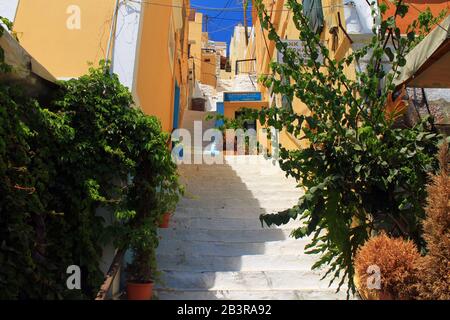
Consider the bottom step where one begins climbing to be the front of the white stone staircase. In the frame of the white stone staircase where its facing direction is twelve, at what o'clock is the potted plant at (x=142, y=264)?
The potted plant is roughly at 1 o'clock from the white stone staircase.

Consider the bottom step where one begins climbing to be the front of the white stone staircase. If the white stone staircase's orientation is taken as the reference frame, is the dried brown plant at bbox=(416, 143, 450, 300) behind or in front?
in front

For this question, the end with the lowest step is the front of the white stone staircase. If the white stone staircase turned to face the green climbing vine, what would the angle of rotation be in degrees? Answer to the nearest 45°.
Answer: approximately 45° to its right

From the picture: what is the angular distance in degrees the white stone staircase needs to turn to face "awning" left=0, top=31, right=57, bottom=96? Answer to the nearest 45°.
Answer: approximately 45° to its right

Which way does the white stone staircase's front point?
toward the camera

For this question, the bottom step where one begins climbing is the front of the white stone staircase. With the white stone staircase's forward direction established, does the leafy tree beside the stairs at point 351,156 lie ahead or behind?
ahead

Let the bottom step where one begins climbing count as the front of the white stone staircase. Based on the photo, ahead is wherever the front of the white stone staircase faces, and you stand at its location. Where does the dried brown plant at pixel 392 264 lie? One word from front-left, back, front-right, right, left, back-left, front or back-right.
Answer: front-left

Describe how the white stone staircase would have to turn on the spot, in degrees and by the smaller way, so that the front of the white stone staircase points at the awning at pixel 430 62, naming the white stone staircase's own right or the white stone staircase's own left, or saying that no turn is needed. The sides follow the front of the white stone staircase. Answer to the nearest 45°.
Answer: approximately 45° to the white stone staircase's own left

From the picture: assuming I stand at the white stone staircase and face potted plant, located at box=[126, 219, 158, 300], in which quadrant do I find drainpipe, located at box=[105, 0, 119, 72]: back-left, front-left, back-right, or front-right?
front-right
